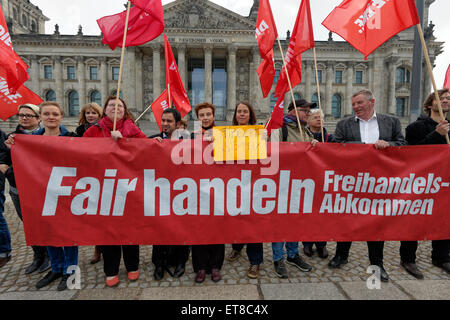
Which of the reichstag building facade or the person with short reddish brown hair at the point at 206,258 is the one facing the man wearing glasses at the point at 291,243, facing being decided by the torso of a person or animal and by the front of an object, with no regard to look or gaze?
the reichstag building facade

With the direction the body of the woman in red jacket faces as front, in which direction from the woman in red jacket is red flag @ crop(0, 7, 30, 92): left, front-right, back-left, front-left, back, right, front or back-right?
back-right

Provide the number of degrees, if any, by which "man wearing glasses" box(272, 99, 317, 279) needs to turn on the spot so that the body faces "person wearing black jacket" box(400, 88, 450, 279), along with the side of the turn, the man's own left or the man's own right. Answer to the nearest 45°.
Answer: approximately 45° to the man's own left

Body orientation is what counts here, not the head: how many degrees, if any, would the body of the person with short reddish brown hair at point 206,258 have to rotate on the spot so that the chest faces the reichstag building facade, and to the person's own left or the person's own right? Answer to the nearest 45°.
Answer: approximately 180°

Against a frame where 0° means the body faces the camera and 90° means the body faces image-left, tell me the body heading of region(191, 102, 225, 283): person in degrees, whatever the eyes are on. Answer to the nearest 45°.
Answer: approximately 0°

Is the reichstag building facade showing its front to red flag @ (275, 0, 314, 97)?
yes

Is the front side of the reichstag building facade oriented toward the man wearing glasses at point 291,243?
yes
